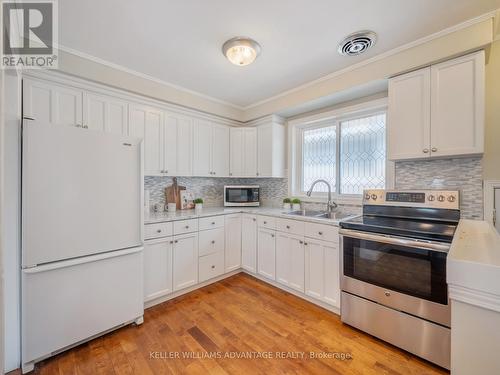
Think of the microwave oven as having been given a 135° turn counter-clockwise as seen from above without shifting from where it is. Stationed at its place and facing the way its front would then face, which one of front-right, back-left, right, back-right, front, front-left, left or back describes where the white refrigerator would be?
back

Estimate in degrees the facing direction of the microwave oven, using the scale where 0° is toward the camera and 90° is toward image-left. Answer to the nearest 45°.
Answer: approximately 0°

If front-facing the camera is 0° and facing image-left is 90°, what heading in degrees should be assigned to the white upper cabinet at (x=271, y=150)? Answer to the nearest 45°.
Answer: approximately 45°

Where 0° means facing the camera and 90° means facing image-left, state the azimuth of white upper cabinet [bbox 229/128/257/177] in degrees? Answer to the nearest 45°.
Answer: approximately 0°

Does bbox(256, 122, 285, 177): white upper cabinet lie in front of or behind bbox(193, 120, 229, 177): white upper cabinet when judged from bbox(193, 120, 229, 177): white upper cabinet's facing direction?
in front

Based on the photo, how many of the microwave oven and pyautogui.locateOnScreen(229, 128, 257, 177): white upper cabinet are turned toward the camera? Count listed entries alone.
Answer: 2

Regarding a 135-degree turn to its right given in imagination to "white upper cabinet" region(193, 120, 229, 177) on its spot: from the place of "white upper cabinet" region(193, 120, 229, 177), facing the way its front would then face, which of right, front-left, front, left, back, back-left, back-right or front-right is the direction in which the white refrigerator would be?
front-left

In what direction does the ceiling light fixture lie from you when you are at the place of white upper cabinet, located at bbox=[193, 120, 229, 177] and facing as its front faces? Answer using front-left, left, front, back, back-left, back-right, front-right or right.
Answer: front-right

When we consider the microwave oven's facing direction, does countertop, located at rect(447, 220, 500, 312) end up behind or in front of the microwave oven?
in front
